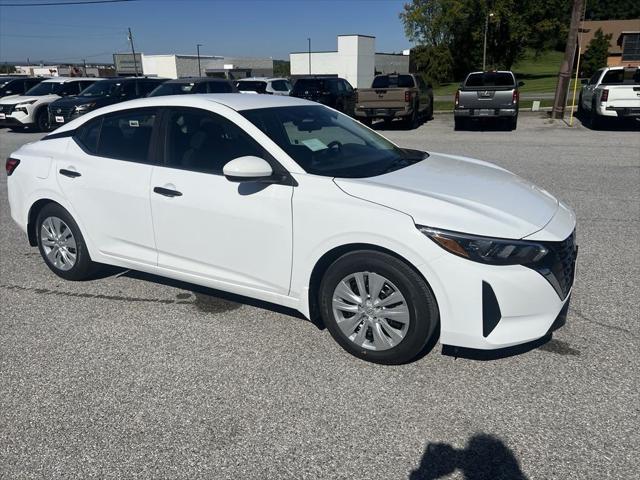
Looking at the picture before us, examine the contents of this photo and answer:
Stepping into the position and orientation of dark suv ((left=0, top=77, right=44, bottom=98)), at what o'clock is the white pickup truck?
The white pickup truck is roughly at 9 o'clock from the dark suv.

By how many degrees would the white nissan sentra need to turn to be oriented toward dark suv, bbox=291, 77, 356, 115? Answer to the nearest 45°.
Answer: approximately 135° to its left

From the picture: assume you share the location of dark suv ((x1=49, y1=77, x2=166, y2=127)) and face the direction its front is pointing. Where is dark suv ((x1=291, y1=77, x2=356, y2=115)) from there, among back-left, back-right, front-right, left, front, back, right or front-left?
back-left

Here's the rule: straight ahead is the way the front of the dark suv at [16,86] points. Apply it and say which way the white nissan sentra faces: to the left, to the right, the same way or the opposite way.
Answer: to the left

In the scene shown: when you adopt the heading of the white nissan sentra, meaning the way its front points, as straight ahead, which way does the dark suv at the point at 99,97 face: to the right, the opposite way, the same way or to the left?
to the right

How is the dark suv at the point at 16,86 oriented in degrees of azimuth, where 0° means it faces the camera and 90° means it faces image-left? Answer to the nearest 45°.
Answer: approximately 45°

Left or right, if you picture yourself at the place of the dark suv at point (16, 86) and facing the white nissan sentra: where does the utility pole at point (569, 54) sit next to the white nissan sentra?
left

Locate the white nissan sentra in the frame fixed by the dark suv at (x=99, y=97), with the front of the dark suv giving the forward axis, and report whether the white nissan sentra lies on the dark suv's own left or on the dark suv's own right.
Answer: on the dark suv's own left

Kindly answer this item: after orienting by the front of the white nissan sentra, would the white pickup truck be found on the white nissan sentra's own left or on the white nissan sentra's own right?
on the white nissan sentra's own left
